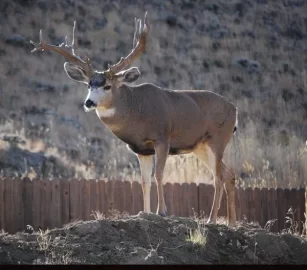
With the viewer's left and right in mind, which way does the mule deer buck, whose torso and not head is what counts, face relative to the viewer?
facing the viewer and to the left of the viewer
